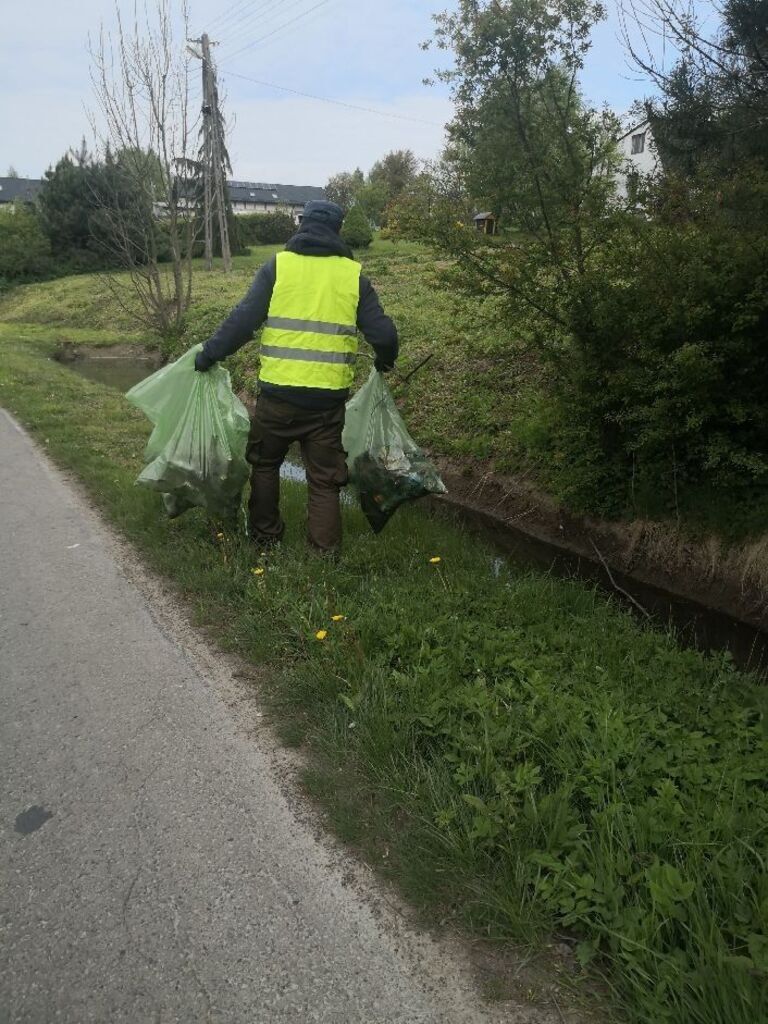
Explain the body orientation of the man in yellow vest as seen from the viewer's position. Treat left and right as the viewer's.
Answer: facing away from the viewer

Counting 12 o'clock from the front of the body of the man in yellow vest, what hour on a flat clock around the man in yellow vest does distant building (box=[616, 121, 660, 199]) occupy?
The distant building is roughly at 2 o'clock from the man in yellow vest.

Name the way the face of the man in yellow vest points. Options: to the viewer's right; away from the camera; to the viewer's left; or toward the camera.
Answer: away from the camera

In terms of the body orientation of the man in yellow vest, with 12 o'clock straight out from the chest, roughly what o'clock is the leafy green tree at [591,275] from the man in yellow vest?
The leafy green tree is roughly at 2 o'clock from the man in yellow vest.

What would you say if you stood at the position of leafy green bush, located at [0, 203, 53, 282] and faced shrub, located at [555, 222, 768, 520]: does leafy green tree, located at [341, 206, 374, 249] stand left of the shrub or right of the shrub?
left

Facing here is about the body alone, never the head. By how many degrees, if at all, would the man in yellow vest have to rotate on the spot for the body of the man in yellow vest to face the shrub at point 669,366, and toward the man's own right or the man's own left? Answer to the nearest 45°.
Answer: approximately 90° to the man's own right
